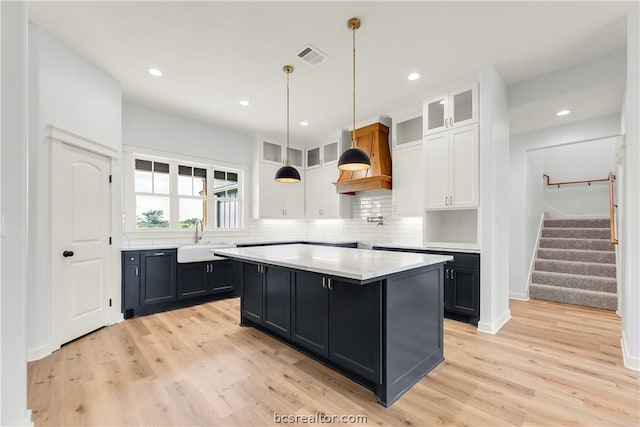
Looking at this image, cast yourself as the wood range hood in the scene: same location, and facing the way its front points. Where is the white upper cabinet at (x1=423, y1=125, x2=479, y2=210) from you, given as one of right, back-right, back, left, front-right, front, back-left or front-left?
left

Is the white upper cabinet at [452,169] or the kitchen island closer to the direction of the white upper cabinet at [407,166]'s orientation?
the kitchen island

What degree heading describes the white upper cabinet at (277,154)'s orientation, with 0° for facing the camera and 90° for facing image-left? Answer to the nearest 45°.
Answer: approximately 315°

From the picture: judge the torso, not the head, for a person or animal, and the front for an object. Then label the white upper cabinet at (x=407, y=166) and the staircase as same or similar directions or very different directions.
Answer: same or similar directions

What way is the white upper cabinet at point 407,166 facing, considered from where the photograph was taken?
facing the viewer and to the left of the viewer

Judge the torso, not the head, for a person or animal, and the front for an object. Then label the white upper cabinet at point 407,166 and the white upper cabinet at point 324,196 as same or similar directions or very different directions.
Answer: same or similar directions

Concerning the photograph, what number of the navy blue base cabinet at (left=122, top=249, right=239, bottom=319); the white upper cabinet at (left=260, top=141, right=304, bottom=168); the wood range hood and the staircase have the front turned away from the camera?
0

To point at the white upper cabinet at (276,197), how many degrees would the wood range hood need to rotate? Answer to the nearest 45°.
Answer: approximately 45° to its right

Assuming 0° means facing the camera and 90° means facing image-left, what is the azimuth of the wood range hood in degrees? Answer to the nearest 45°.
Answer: approximately 45°

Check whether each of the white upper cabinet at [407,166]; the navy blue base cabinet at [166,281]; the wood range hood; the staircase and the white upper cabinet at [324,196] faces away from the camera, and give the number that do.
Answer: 0

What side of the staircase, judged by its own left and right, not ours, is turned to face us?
front
